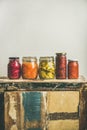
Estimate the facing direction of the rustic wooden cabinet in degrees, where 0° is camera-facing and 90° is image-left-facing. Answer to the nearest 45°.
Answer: approximately 0°
